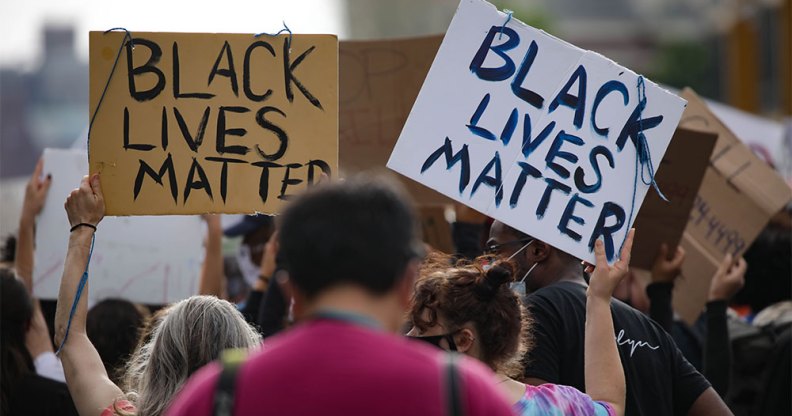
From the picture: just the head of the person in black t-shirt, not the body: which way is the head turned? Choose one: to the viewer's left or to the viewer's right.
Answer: to the viewer's left

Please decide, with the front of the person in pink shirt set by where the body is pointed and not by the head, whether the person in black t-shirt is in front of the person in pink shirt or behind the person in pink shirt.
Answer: in front

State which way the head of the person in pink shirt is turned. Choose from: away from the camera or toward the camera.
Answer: away from the camera

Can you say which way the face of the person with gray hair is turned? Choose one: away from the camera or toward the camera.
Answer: away from the camera

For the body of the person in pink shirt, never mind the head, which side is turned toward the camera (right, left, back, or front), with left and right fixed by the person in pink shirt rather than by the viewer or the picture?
back

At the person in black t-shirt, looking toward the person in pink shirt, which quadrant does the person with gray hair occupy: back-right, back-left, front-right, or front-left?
front-right
